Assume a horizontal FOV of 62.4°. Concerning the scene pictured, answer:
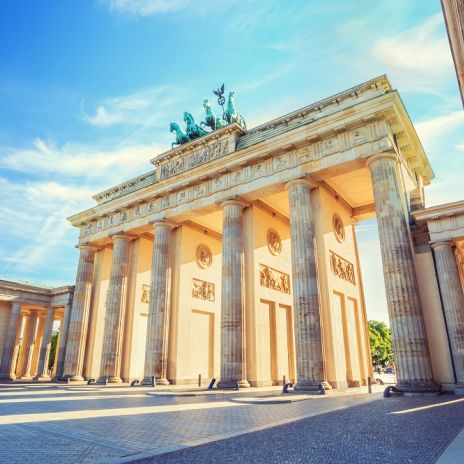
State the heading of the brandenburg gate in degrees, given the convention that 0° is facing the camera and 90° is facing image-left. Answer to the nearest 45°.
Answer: approximately 45°
